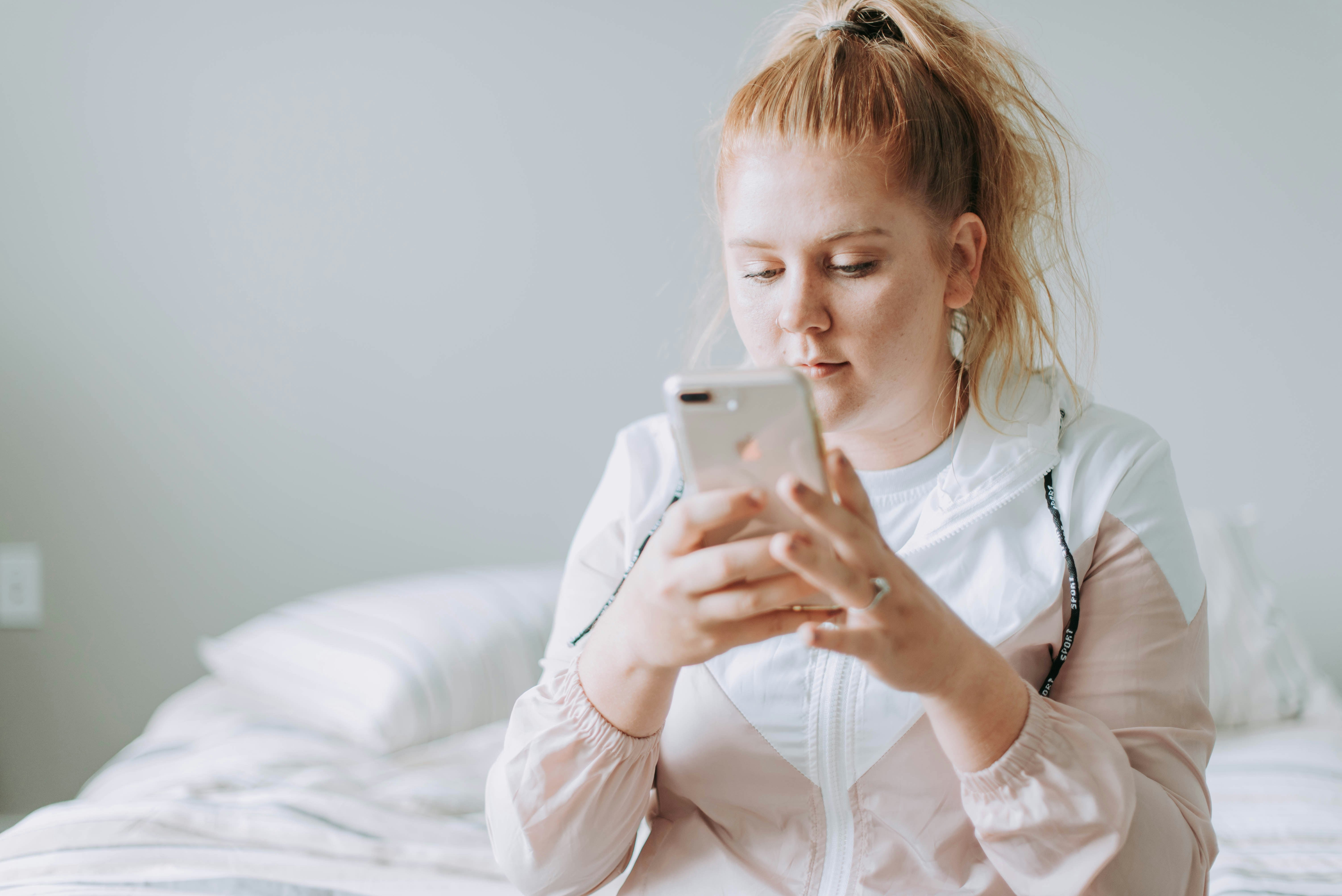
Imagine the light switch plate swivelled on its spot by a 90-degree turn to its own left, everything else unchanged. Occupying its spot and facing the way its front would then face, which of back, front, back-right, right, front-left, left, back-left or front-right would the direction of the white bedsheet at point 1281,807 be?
front-right

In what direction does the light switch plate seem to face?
toward the camera

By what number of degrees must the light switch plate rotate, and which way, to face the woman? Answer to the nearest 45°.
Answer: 0° — it already faces them

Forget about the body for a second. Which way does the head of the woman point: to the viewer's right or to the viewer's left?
to the viewer's left

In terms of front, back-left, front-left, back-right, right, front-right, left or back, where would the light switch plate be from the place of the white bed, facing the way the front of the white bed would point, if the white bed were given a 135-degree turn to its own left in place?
left

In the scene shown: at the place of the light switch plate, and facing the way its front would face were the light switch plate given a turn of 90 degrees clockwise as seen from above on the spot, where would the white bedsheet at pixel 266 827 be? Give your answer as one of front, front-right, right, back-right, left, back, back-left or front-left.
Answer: left

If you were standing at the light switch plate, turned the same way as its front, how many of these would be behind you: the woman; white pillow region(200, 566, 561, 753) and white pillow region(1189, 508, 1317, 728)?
0
